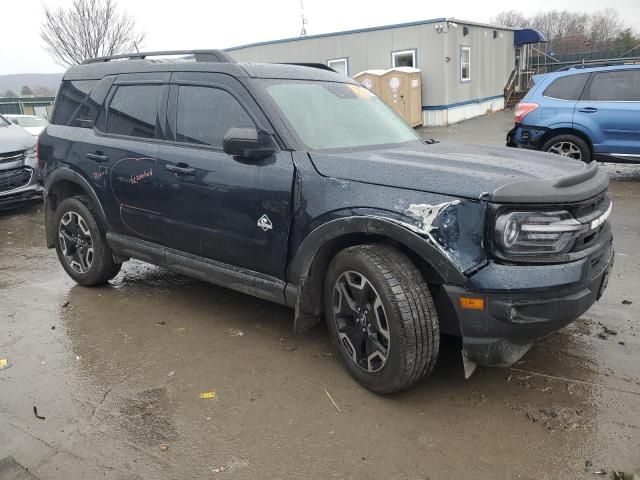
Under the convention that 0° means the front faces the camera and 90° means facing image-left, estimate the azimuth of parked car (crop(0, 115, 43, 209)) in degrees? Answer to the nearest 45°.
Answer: approximately 315°

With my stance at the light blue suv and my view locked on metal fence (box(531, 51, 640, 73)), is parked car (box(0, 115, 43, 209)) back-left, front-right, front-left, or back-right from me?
back-left

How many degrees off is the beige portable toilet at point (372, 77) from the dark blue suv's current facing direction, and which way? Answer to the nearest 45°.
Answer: approximately 135° to its left

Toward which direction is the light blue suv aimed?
to the viewer's right

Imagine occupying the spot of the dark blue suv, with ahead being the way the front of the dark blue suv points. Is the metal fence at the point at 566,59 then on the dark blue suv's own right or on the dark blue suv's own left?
on the dark blue suv's own left

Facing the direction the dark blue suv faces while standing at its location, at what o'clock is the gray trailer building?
The gray trailer building is roughly at 8 o'clock from the dark blue suv.

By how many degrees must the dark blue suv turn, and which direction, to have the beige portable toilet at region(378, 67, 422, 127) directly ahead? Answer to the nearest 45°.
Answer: approximately 135° to its left

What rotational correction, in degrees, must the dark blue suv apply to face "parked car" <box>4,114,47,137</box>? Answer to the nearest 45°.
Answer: approximately 180°

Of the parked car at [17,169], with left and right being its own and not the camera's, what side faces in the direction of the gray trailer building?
left

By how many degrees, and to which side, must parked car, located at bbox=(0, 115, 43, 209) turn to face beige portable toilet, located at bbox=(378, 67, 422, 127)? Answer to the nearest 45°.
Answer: approximately 90° to its left

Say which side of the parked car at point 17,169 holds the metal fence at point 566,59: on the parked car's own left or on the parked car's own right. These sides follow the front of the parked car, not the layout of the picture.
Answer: on the parked car's own left
